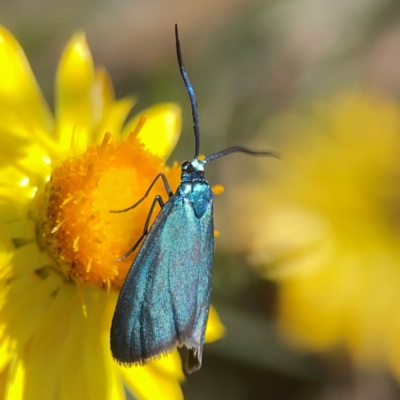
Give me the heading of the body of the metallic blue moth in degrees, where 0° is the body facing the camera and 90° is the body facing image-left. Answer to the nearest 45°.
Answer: approximately 180°
